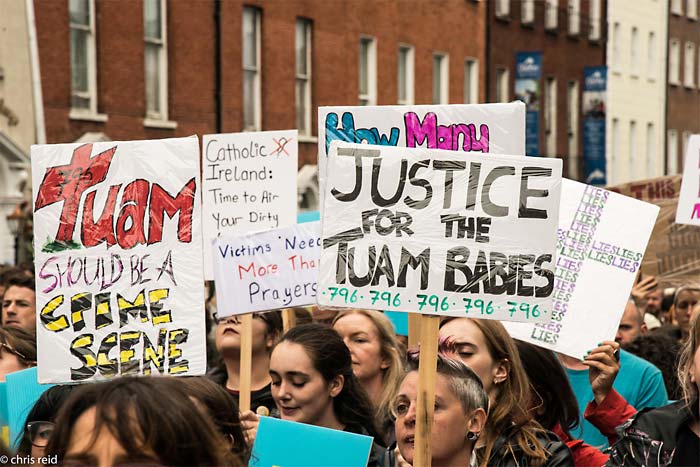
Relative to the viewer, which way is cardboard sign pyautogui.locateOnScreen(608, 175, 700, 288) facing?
toward the camera

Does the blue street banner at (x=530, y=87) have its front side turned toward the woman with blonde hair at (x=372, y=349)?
yes

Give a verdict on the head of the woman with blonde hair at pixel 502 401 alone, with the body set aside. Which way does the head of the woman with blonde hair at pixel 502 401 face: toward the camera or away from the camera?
toward the camera

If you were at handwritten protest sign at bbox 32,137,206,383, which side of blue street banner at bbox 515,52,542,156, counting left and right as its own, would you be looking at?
front

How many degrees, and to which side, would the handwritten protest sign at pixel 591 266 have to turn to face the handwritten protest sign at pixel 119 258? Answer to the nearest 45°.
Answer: approximately 45° to its right

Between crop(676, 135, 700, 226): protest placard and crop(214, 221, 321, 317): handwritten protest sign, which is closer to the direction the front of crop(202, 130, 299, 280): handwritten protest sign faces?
the handwritten protest sign

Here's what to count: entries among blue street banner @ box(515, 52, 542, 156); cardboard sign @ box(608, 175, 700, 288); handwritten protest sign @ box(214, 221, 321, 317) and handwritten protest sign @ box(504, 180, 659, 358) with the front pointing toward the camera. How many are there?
4

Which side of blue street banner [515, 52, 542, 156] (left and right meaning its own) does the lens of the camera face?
front

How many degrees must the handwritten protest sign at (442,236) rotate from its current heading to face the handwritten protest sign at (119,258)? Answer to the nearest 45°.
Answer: approximately 90° to its right

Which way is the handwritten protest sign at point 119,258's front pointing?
toward the camera

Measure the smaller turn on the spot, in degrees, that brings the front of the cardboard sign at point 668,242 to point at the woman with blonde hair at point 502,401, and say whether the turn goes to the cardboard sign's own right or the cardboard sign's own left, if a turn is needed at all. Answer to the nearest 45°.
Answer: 0° — it already faces them

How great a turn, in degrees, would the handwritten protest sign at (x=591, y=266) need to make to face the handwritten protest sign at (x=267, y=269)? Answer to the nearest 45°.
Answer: approximately 90° to its right

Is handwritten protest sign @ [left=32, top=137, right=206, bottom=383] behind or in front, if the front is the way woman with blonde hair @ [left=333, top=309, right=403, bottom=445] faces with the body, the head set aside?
in front

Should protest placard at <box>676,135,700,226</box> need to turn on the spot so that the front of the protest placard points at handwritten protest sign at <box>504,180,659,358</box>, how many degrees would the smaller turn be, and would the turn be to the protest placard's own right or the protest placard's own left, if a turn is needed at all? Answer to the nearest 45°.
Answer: approximately 45° to the protest placard's own right
